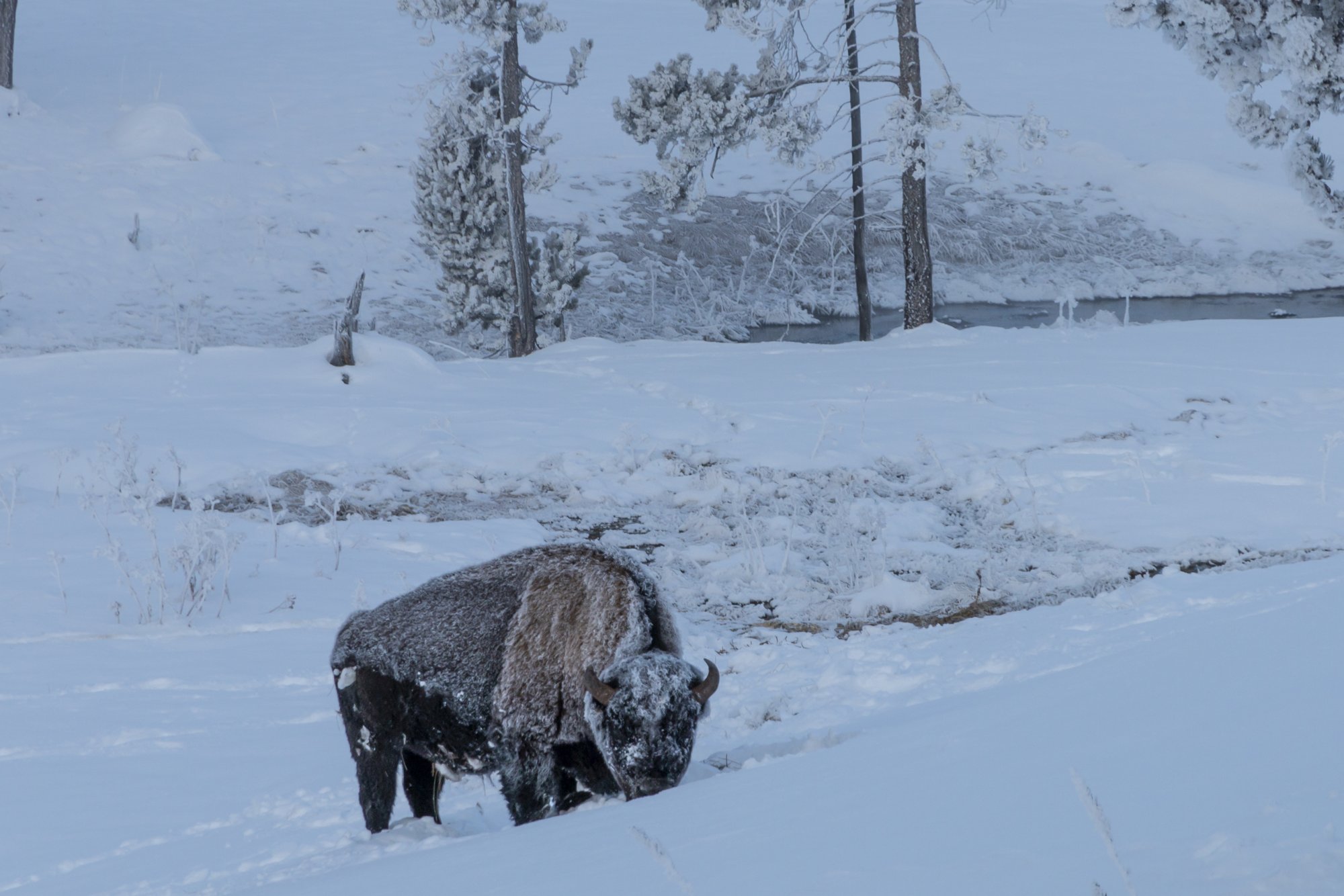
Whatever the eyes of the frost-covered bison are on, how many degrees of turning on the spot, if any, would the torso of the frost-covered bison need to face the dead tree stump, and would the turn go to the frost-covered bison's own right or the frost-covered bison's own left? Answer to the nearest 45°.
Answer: approximately 135° to the frost-covered bison's own left

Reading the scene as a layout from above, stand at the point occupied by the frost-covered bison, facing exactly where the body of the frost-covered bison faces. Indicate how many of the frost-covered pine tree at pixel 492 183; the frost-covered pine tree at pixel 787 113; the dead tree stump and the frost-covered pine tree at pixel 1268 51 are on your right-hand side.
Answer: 0

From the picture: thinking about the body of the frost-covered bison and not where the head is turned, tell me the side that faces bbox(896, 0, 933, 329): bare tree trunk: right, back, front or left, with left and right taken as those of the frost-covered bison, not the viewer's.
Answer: left

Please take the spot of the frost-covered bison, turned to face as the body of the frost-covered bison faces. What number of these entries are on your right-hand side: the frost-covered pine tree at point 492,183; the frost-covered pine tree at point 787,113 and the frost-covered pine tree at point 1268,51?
0

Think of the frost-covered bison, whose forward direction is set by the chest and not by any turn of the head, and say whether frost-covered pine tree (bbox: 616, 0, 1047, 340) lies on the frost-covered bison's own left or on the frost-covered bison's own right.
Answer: on the frost-covered bison's own left

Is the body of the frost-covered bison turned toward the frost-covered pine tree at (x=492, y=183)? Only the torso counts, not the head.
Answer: no

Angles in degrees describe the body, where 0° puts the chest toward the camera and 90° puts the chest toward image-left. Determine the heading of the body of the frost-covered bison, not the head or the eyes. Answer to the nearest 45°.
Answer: approximately 315°
